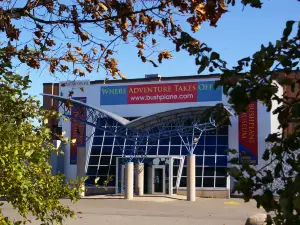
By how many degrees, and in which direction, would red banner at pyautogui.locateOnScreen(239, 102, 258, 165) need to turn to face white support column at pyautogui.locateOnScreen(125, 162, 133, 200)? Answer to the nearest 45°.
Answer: approximately 45° to its right

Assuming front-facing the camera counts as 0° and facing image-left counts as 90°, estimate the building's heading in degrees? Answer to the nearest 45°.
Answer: approximately 0°

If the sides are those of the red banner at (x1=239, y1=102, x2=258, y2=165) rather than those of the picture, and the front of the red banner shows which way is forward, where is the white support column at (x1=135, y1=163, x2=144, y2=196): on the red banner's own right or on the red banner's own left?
on the red banner's own right

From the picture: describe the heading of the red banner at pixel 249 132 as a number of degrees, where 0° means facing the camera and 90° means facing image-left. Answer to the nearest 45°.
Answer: approximately 0°
